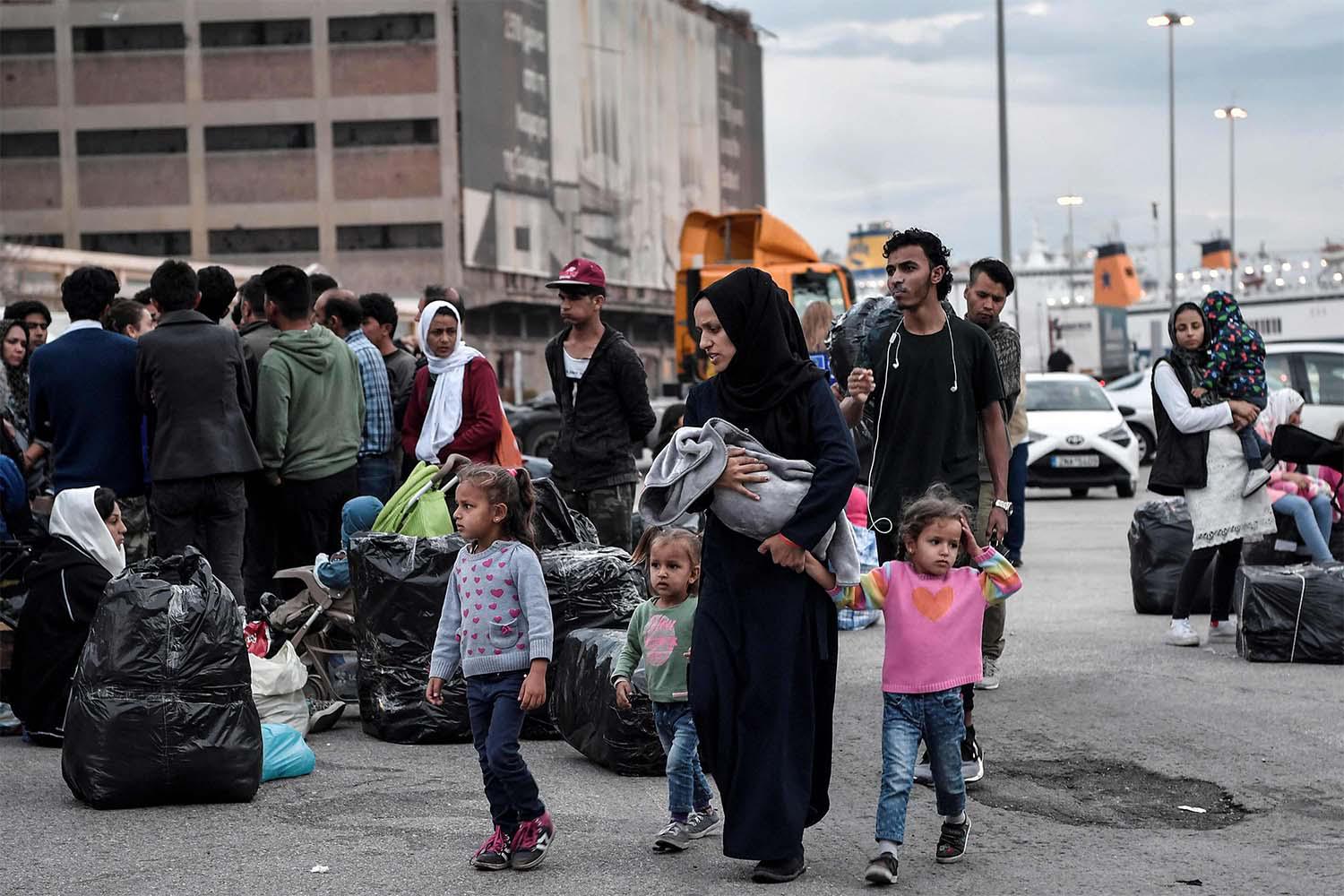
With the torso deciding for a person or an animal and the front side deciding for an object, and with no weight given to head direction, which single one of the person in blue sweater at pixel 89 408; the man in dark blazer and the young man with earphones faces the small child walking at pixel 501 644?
the young man with earphones

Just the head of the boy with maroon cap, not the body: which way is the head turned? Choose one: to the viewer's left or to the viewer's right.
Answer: to the viewer's left

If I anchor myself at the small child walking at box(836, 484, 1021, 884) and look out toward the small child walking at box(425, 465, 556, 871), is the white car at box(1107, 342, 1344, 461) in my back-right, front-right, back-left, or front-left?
back-right

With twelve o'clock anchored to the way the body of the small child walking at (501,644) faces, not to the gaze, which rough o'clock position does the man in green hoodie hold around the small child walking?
The man in green hoodie is roughly at 4 o'clock from the small child walking.

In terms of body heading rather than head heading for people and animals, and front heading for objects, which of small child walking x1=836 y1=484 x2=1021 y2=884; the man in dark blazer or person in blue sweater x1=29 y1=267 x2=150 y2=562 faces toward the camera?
the small child walking

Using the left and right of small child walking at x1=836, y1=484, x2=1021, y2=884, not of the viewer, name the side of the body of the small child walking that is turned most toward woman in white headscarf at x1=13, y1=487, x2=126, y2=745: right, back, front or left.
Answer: right

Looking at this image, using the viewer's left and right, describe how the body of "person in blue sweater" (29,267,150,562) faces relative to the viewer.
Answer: facing away from the viewer

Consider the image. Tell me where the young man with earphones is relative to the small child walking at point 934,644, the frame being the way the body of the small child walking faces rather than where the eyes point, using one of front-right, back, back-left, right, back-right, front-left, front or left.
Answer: back

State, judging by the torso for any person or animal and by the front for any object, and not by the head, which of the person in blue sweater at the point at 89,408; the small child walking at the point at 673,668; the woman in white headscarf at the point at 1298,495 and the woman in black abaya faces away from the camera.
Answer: the person in blue sweater

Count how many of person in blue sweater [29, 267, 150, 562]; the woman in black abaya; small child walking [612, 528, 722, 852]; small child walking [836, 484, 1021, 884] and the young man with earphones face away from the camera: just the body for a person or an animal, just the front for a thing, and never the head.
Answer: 1

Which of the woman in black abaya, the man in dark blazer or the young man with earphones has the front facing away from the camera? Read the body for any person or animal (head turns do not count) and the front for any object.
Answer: the man in dark blazer

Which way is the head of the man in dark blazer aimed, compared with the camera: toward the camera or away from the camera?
away from the camera

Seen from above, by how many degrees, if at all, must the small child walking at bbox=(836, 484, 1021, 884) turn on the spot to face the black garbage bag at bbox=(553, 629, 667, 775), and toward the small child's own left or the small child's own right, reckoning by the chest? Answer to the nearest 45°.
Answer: approximately 135° to the small child's own right

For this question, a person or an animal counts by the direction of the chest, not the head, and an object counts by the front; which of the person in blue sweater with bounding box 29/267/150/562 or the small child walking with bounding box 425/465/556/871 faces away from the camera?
the person in blue sweater

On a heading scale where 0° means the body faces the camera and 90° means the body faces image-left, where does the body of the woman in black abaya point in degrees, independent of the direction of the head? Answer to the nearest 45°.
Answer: approximately 45°

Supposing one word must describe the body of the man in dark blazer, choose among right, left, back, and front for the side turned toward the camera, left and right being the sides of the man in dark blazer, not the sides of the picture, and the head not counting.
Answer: back

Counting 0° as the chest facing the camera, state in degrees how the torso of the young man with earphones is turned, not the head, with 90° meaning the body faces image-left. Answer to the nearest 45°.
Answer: approximately 45°

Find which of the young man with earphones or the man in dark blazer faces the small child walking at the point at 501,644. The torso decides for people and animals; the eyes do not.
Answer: the young man with earphones

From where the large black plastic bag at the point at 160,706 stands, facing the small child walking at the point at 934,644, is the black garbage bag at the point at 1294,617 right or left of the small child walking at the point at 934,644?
left

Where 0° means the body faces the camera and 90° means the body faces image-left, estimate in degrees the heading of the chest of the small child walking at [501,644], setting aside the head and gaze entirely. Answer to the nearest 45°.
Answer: approximately 45°

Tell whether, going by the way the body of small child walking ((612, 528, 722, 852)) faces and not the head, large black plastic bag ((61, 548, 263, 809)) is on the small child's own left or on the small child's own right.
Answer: on the small child's own right
